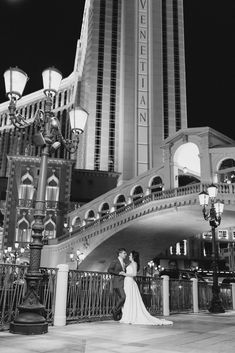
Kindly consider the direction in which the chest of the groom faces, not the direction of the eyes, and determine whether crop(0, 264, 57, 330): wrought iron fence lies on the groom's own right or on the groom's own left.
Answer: on the groom's own right

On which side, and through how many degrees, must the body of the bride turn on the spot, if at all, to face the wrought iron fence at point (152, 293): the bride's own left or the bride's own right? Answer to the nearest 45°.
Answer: approximately 90° to the bride's own right

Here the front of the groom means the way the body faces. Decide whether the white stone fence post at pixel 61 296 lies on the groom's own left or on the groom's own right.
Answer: on the groom's own right

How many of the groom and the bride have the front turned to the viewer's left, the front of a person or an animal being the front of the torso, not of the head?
1

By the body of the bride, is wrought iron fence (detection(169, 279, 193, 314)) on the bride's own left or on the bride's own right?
on the bride's own right

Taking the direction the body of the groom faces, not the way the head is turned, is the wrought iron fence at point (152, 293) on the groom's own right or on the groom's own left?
on the groom's own left

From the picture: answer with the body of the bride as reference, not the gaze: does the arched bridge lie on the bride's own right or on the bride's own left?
on the bride's own right

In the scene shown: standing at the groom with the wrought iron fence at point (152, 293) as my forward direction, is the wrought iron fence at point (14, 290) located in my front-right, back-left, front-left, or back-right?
back-left

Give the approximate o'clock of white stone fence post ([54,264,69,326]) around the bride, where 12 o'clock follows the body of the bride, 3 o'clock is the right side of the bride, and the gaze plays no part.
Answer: The white stone fence post is roughly at 11 o'clock from the bride.

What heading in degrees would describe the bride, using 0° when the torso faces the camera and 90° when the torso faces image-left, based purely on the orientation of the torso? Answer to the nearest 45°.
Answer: approximately 90°
